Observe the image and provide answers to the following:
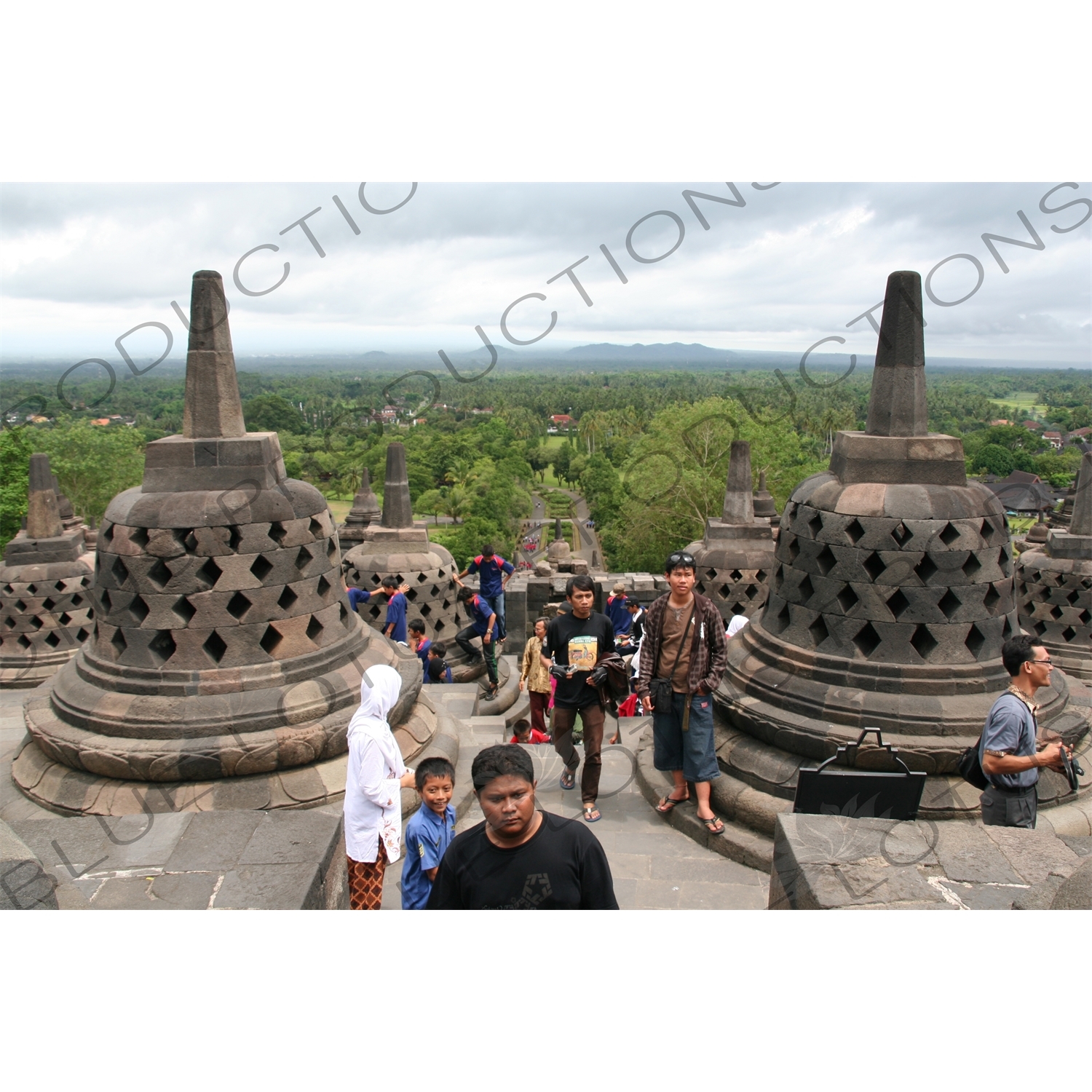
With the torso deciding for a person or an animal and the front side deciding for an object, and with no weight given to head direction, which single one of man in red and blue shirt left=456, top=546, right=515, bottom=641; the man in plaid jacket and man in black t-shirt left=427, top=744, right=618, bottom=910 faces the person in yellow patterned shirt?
the man in red and blue shirt

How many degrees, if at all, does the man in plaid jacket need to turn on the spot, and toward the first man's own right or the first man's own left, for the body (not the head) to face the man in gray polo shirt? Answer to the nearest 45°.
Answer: approximately 45° to the first man's own left

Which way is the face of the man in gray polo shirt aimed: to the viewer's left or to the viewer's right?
to the viewer's right

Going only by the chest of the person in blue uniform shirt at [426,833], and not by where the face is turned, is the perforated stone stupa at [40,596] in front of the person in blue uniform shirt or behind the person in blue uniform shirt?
behind

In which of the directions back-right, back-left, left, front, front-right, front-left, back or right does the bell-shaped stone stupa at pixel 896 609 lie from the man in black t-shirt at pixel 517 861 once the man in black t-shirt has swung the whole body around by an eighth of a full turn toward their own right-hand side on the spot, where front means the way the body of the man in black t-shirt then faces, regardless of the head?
back

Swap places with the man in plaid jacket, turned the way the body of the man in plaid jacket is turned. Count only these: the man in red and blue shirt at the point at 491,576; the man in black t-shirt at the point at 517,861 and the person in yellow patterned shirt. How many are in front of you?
1

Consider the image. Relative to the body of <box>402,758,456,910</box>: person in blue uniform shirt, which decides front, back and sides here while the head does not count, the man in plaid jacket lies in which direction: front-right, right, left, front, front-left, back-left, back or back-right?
left

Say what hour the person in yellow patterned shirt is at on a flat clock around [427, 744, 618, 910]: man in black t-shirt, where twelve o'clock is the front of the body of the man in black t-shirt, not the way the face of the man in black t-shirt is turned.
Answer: The person in yellow patterned shirt is roughly at 6 o'clock from the man in black t-shirt.

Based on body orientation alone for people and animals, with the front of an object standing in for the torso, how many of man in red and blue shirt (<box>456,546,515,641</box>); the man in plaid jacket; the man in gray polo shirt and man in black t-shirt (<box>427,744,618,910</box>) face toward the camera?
3

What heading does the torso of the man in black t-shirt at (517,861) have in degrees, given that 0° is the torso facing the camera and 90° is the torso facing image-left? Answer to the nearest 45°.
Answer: approximately 0°
